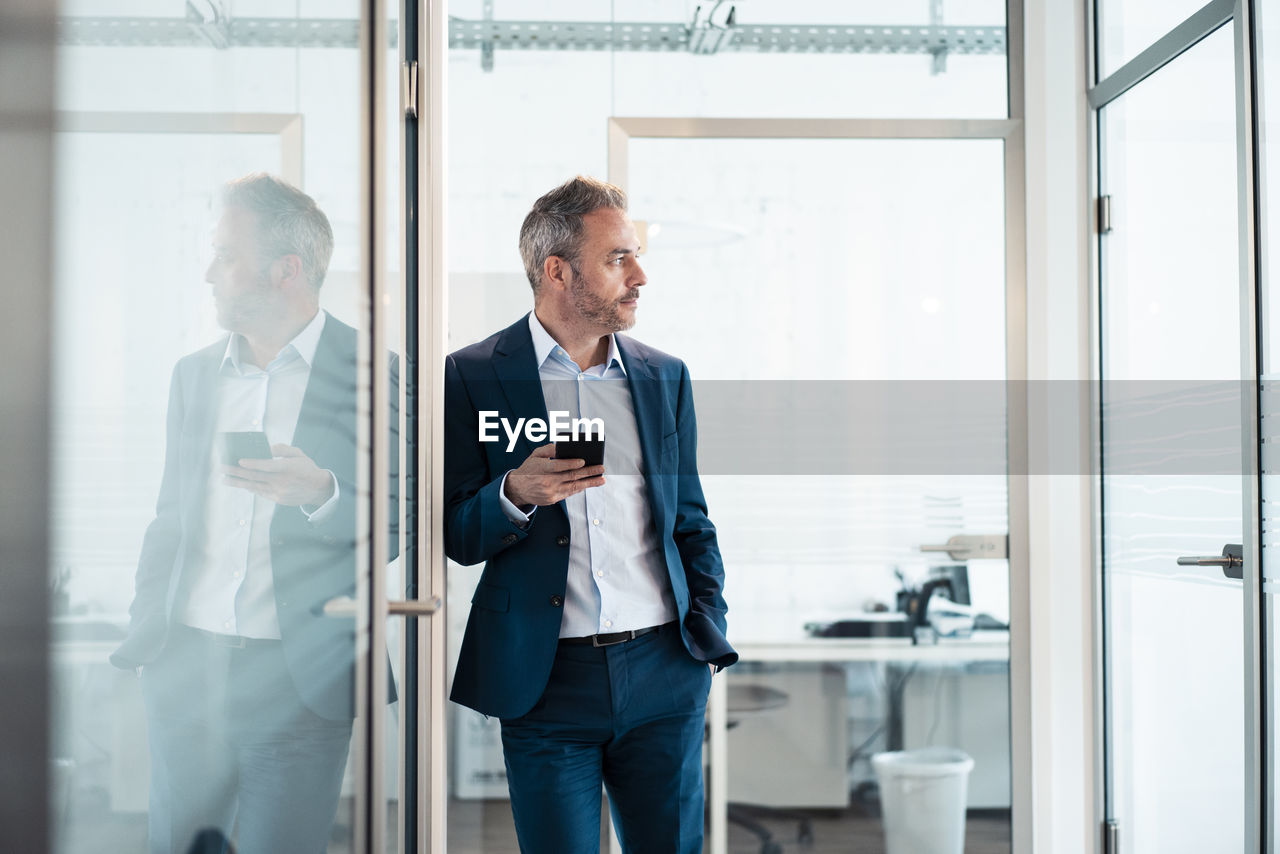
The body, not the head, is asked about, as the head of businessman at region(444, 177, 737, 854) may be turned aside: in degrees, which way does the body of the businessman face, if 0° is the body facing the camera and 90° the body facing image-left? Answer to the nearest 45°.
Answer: approximately 0°

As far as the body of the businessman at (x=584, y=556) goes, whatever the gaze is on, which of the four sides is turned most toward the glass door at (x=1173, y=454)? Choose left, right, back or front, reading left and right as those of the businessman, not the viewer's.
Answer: left

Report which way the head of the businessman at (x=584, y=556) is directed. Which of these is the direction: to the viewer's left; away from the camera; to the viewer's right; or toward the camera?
to the viewer's right

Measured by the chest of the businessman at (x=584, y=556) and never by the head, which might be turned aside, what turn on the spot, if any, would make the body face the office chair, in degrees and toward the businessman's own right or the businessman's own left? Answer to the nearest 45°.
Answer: approximately 135° to the businessman's own left

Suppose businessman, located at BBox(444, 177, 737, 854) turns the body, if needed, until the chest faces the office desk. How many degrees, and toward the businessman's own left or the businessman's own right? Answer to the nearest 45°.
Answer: approximately 135° to the businessman's own left

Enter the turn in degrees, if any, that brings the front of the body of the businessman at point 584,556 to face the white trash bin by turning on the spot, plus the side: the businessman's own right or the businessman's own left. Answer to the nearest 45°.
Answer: approximately 135° to the businessman's own left

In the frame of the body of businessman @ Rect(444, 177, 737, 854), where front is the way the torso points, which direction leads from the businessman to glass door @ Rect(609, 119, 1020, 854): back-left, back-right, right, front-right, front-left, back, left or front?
back-left
